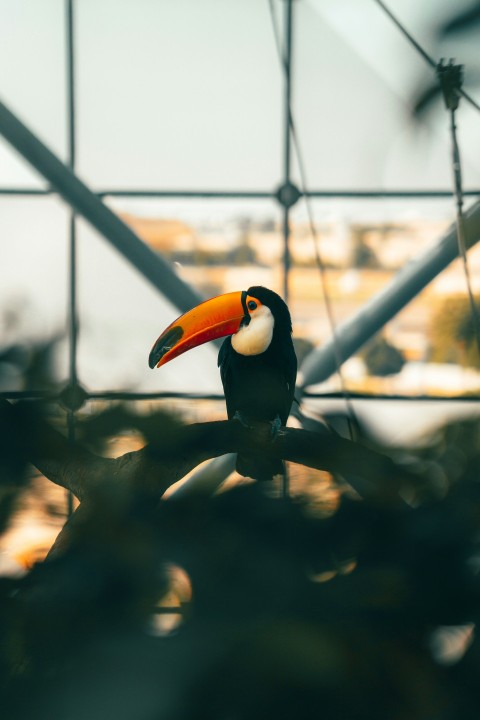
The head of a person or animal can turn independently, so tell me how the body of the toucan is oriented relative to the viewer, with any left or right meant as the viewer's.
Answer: facing the viewer and to the left of the viewer

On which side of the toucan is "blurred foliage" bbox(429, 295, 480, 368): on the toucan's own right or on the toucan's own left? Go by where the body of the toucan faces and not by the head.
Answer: on the toucan's own left
